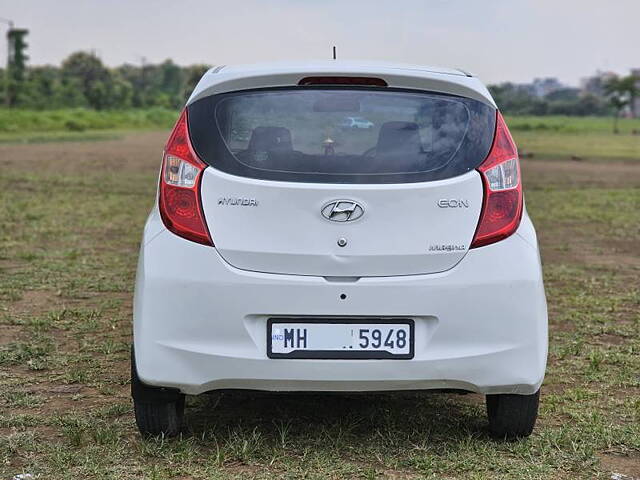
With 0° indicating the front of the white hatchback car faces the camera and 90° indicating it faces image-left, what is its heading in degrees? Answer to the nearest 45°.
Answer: approximately 180°
